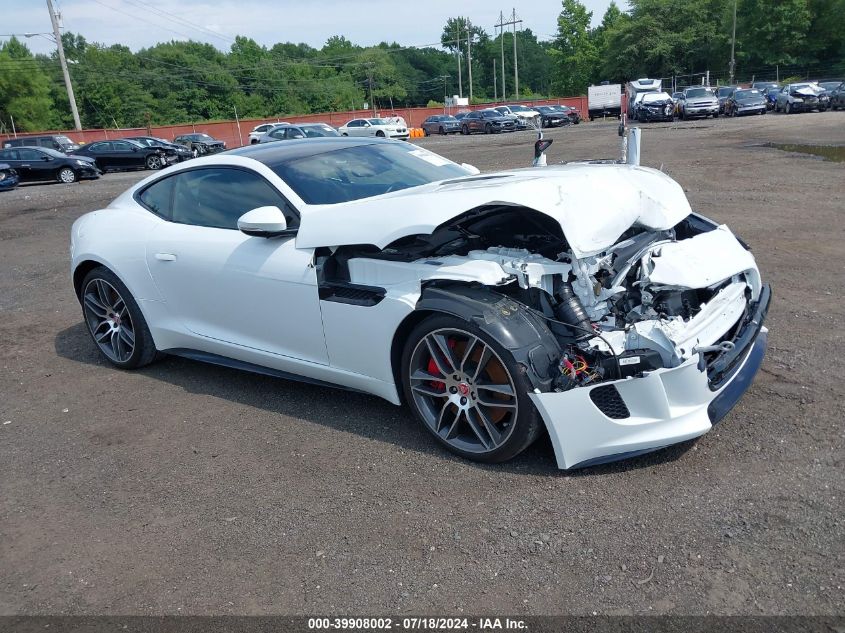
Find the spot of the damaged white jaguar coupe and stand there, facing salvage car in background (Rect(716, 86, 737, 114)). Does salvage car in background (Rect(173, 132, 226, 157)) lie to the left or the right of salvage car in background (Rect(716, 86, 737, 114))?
left

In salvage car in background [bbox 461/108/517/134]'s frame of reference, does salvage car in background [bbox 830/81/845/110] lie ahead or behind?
ahead

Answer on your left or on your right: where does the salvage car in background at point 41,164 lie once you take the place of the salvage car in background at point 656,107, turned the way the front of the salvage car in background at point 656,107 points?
on your right

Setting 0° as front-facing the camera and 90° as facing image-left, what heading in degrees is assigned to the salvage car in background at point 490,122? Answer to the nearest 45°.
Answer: approximately 315°

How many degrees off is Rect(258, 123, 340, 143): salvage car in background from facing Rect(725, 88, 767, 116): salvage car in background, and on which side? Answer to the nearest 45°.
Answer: approximately 45° to its left

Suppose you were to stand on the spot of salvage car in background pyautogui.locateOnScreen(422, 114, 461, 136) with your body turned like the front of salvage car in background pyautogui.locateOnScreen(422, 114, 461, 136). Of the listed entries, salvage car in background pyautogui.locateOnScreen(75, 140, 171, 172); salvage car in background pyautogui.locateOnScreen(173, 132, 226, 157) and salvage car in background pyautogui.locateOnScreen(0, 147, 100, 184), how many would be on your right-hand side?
3

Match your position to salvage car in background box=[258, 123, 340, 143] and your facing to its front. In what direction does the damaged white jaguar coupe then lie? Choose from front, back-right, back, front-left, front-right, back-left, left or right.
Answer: front-right

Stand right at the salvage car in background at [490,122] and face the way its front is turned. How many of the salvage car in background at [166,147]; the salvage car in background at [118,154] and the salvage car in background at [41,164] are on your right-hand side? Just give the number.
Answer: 3

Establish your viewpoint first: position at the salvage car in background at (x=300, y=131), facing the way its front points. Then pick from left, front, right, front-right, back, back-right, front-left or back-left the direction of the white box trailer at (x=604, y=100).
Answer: left
